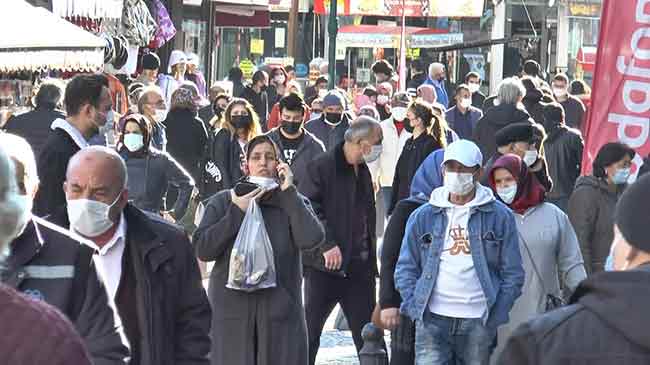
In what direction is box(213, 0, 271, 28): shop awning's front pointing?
toward the camera

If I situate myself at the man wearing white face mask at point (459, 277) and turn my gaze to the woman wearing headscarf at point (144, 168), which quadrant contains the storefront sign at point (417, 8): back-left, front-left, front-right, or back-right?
front-right

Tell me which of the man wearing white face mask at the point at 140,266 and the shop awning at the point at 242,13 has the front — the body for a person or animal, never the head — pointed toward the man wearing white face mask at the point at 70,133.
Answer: the shop awning

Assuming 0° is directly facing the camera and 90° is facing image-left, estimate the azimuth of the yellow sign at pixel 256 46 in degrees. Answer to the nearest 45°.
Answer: approximately 0°

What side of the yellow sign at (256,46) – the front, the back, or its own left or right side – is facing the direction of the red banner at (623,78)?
front

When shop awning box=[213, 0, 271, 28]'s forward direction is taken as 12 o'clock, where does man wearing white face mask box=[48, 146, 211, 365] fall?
The man wearing white face mask is roughly at 12 o'clock from the shop awning.

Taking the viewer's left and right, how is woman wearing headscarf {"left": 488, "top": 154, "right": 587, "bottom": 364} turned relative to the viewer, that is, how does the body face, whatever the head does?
facing the viewer and to the left of the viewer

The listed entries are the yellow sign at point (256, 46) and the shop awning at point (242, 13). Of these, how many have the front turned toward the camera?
2

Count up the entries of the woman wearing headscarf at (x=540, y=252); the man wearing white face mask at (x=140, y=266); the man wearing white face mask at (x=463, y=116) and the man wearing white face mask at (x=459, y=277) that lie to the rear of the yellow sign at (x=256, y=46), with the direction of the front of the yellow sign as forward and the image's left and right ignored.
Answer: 0

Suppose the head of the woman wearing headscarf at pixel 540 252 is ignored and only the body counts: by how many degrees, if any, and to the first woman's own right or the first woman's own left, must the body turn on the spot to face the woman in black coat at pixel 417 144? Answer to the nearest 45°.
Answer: approximately 135° to the first woman's own right

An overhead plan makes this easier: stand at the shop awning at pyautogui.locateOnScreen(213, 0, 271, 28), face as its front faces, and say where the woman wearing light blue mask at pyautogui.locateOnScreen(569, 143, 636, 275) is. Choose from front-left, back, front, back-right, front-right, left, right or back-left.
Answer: front

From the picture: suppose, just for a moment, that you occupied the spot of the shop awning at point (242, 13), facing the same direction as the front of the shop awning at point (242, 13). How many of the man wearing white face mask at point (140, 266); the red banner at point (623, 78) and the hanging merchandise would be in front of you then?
3

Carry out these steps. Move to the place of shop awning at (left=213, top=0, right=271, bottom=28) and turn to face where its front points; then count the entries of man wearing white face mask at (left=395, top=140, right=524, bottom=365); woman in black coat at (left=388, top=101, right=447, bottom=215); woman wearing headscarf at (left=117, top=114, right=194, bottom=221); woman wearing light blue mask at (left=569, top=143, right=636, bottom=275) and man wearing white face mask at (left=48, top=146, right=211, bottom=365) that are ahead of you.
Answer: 5
